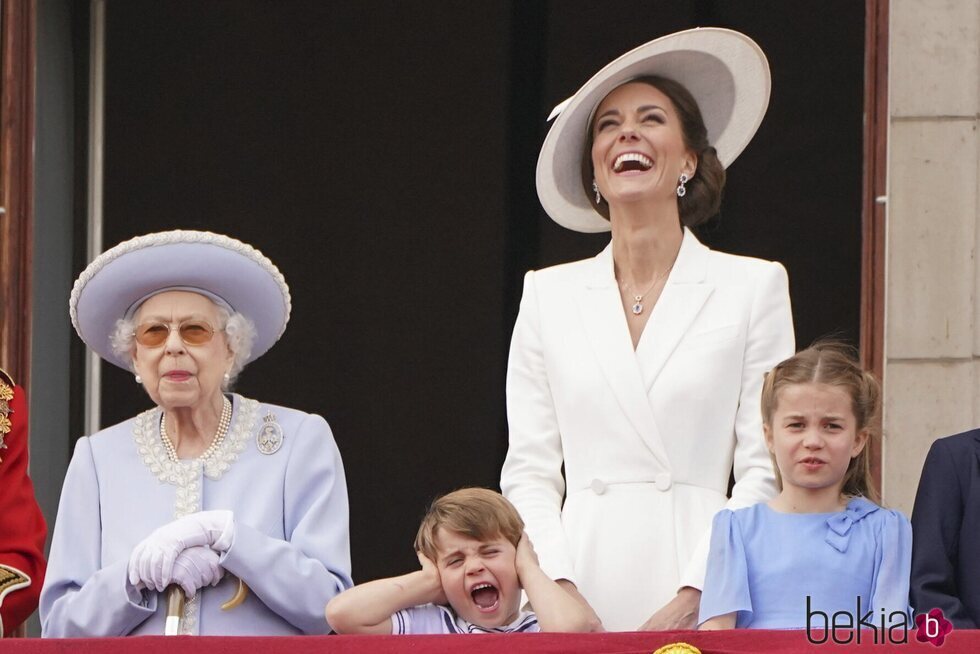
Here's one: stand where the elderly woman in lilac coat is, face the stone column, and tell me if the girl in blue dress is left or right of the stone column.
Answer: right

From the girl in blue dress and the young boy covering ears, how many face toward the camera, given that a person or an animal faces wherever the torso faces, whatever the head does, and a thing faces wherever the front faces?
2

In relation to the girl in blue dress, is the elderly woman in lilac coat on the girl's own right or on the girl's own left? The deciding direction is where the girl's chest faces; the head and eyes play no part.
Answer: on the girl's own right

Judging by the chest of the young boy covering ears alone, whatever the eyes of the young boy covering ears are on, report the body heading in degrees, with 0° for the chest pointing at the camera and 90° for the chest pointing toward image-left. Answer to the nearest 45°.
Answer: approximately 0°

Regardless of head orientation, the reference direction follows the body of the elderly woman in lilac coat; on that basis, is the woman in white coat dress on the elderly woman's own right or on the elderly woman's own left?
on the elderly woman's own left
